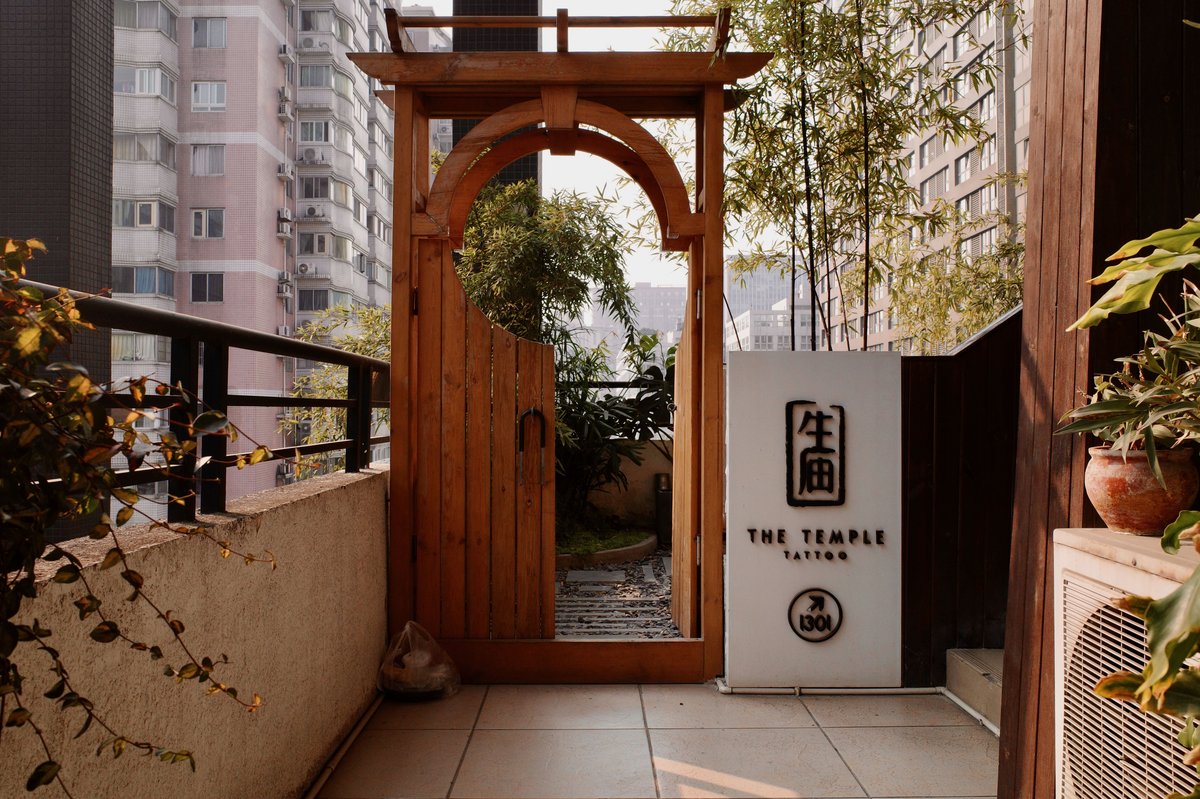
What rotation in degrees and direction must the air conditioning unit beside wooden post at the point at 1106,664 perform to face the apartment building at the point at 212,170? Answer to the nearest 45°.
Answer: approximately 90° to its right

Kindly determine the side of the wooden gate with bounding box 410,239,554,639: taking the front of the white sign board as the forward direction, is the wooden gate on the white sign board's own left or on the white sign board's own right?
on the white sign board's own right

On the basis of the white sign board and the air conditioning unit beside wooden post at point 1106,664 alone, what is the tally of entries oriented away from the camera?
0

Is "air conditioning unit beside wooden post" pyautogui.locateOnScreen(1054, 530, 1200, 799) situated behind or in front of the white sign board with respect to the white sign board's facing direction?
in front

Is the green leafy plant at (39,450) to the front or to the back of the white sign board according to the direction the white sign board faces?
to the front

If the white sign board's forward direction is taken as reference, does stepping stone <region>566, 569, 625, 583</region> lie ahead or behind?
behind

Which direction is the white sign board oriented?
toward the camera
